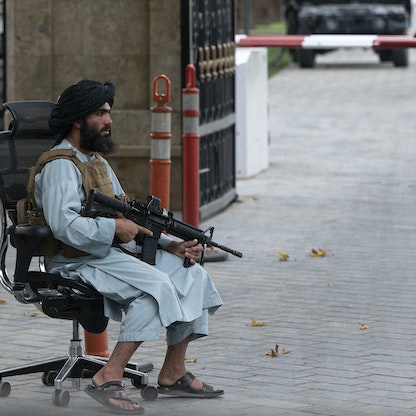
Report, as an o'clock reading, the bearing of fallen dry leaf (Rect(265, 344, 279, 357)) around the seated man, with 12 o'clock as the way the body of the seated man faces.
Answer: The fallen dry leaf is roughly at 10 o'clock from the seated man.

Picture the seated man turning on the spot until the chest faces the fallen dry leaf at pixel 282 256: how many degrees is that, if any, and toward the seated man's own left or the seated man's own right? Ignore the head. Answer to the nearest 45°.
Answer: approximately 90° to the seated man's own left

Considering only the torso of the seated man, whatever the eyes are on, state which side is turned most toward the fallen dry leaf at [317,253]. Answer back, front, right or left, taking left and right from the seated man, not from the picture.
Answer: left

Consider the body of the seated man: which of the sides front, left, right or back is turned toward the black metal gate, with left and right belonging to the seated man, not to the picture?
left

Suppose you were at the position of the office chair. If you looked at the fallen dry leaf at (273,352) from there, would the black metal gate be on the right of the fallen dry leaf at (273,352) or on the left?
left

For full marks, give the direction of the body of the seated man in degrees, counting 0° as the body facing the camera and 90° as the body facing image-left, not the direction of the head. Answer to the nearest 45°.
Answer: approximately 270°

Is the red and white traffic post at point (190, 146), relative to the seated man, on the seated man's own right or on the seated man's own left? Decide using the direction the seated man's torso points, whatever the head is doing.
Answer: on the seated man's own left
